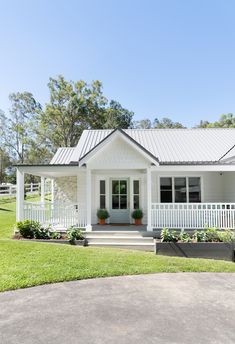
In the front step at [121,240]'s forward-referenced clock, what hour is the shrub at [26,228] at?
The shrub is roughly at 3 o'clock from the front step.

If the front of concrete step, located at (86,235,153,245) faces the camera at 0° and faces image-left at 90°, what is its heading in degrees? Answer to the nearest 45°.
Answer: approximately 0°

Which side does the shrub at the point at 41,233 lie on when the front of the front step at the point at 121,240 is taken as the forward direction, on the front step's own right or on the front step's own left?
on the front step's own right

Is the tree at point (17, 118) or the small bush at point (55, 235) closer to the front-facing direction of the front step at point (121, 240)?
the small bush

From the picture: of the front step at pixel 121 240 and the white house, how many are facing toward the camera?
2

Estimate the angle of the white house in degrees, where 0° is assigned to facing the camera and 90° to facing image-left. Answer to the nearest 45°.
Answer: approximately 0°

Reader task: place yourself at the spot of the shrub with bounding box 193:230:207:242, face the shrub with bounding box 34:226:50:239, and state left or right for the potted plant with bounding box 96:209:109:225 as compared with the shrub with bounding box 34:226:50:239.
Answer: right

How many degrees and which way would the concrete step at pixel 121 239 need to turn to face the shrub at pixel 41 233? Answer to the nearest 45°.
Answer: approximately 90° to its right

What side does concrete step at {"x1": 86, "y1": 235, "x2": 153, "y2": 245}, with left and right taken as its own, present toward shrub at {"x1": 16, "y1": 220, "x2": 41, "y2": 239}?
right
